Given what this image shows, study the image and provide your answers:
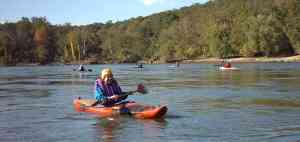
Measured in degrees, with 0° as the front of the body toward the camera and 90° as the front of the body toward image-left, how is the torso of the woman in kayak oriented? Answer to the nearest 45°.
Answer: approximately 315°
